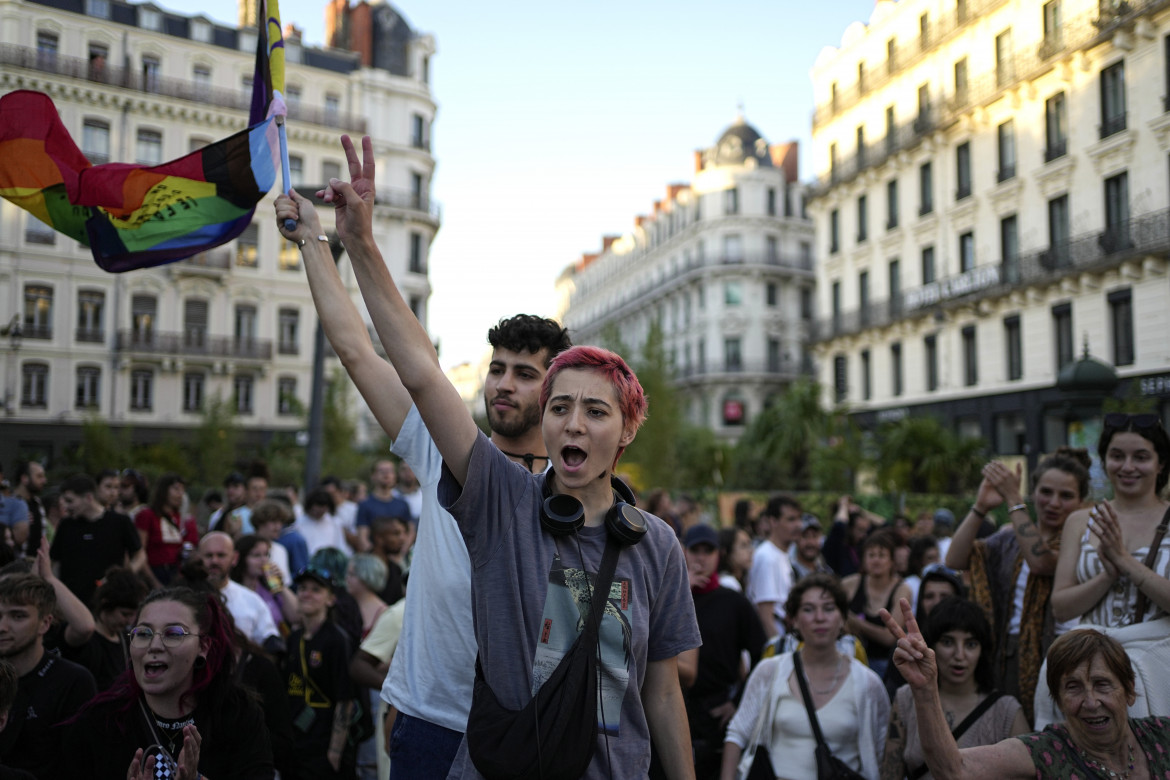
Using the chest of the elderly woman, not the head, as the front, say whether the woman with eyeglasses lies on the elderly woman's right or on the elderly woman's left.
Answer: on the elderly woman's right

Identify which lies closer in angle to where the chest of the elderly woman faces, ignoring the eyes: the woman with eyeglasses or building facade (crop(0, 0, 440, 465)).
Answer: the woman with eyeglasses

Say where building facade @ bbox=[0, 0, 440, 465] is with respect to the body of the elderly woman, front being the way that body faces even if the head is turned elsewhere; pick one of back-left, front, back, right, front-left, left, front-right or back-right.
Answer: back-right

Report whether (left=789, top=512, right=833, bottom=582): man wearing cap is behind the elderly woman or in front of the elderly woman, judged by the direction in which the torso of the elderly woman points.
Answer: behind

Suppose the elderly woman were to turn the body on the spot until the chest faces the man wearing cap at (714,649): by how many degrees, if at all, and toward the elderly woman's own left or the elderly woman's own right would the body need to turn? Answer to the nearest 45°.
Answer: approximately 135° to the elderly woman's own right

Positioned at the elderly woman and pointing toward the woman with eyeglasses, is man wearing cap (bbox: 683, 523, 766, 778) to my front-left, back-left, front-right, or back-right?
front-right

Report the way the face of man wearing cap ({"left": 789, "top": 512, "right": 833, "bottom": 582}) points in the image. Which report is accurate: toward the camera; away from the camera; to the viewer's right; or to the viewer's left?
toward the camera

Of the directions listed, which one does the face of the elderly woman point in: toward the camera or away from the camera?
toward the camera

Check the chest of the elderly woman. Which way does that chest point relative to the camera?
toward the camera
